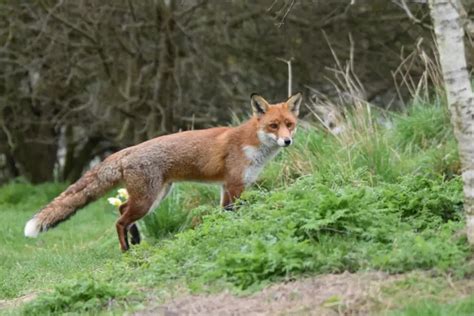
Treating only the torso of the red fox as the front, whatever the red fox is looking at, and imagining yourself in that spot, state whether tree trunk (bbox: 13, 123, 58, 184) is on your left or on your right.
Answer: on your left

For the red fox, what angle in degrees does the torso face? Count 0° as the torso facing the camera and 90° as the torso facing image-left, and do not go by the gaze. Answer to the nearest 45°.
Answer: approximately 270°

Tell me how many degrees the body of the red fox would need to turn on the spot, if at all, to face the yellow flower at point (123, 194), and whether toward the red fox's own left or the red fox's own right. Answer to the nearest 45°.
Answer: approximately 135° to the red fox's own left

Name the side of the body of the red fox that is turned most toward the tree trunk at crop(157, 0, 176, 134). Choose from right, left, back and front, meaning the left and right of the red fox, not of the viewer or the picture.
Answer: left

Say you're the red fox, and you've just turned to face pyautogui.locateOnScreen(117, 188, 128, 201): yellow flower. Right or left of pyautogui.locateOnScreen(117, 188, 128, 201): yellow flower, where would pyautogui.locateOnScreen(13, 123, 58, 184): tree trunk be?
right
